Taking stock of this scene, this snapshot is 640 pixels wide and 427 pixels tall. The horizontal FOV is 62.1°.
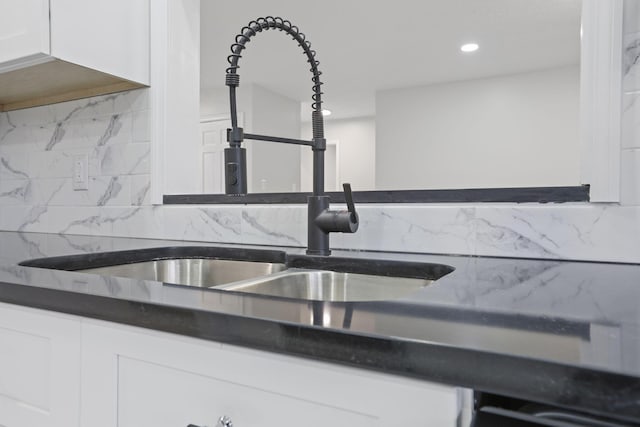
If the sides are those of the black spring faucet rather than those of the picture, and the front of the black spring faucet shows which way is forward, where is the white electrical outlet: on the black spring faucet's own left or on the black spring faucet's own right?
on the black spring faucet's own right

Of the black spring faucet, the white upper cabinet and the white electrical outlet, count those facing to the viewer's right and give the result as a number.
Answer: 0

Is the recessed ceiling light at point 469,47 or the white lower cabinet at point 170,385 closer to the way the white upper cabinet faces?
the white lower cabinet

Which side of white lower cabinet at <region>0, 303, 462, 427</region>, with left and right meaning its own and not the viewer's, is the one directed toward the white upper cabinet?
right

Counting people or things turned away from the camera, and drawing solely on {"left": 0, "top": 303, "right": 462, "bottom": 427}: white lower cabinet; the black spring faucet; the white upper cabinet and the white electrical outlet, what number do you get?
0

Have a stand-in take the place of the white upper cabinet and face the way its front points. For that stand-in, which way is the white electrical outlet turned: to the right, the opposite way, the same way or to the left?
the same way

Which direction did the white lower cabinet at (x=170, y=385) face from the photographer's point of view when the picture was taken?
facing the viewer and to the left of the viewer

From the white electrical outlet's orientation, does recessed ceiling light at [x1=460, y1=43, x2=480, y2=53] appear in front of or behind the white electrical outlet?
behind

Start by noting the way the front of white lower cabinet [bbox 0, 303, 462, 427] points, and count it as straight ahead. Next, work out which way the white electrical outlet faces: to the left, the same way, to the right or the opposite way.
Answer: the same way

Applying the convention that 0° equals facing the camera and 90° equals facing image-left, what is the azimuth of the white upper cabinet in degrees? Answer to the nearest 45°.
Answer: approximately 45°

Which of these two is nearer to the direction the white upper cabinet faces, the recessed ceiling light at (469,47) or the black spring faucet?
the black spring faucet

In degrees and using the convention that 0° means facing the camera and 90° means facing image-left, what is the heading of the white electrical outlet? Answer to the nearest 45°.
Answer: approximately 45°

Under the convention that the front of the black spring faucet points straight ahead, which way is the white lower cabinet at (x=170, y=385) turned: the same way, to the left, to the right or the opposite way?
the same way

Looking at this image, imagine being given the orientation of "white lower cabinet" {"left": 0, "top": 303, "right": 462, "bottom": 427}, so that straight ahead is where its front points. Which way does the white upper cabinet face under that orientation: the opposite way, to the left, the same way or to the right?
the same way

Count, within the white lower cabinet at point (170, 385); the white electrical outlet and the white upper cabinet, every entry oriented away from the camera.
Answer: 0

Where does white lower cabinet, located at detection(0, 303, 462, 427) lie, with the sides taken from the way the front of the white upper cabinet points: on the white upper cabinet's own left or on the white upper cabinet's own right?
on the white upper cabinet's own left

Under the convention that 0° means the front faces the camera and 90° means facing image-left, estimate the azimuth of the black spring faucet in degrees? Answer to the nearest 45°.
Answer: approximately 45°
